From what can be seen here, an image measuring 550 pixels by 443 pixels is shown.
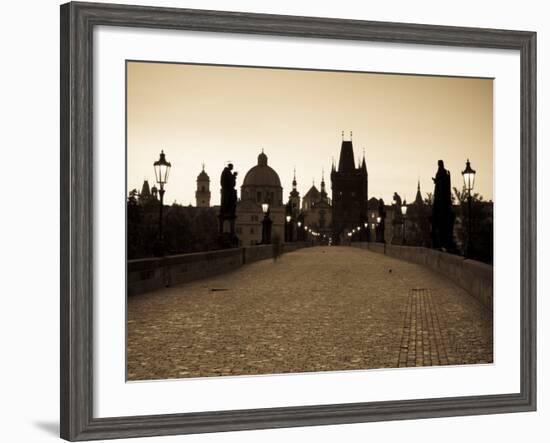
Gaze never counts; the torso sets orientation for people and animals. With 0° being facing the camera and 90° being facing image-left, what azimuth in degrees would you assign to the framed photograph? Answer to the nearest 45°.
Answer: approximately 315°
